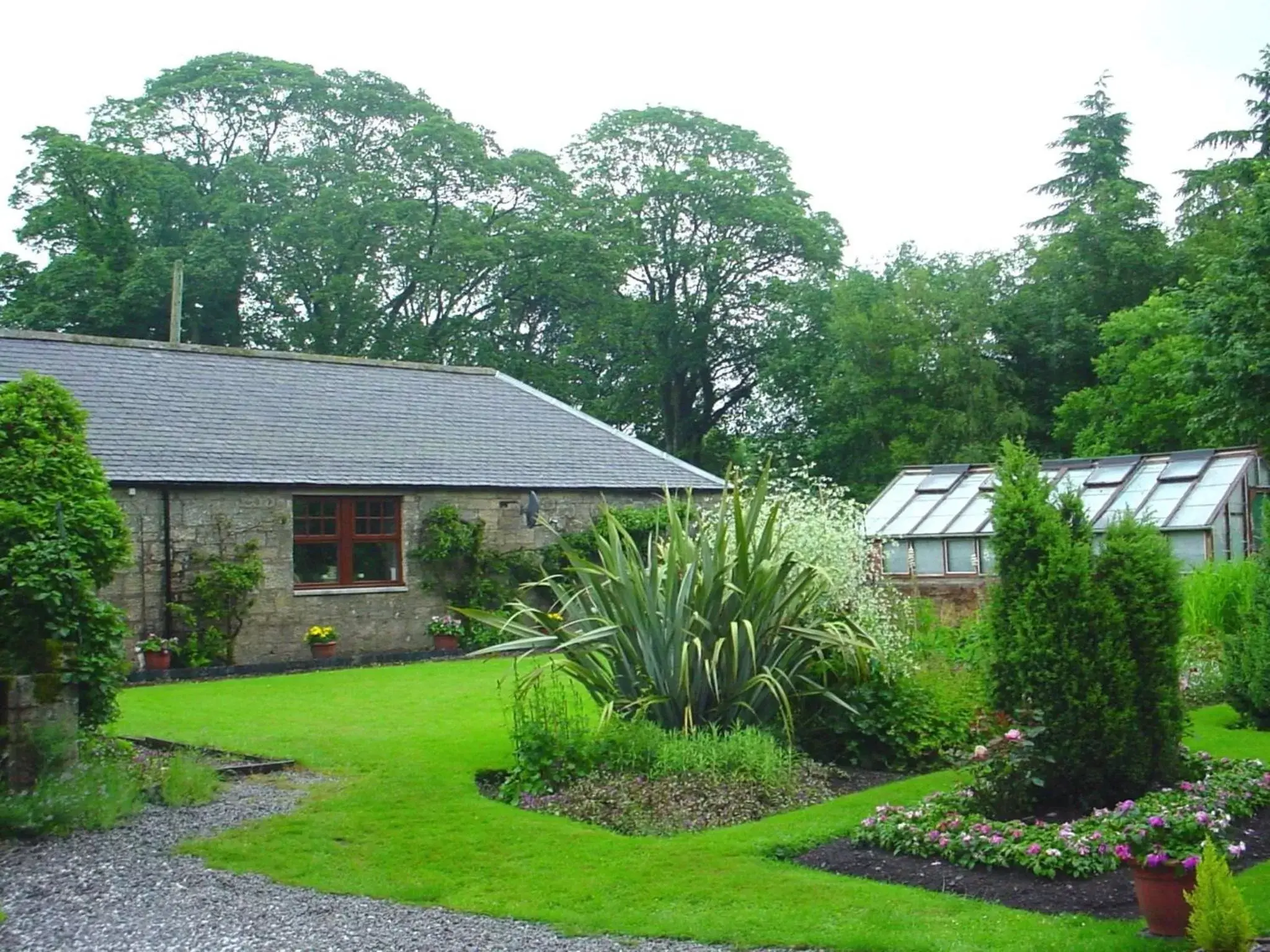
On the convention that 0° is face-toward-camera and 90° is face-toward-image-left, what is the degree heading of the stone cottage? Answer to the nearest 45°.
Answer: approximately 0°

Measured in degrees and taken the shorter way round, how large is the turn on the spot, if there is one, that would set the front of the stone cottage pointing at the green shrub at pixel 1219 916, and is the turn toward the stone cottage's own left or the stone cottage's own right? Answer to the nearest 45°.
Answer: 0° — it already faces it

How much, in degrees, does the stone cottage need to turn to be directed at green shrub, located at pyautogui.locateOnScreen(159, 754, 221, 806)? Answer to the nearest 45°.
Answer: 0° — it already faces it

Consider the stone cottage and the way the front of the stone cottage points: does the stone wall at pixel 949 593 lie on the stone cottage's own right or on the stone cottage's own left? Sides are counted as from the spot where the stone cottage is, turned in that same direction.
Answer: on the stone cottage's own left

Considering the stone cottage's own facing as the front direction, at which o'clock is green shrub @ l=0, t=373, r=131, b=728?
The green shrub is roughly at 12 o'clock from the stone cottage.
